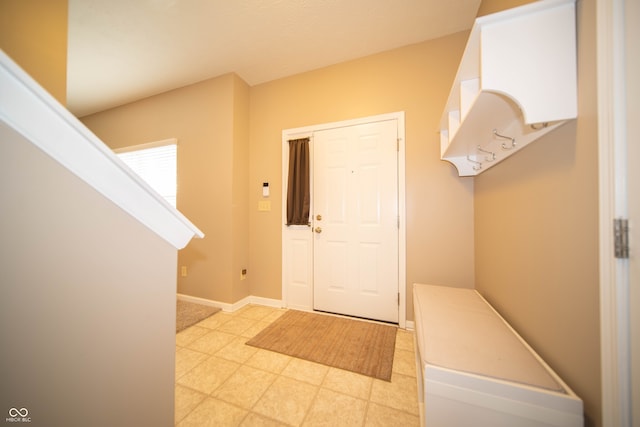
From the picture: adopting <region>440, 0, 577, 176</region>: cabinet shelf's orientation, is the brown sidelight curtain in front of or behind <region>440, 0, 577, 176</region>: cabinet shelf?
in front

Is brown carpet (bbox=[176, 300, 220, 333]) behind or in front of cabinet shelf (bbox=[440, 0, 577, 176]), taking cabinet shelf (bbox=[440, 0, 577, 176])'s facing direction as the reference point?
in front

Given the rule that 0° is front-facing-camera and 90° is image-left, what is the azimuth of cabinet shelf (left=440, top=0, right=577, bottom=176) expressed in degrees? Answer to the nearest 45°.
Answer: approximately 90°
